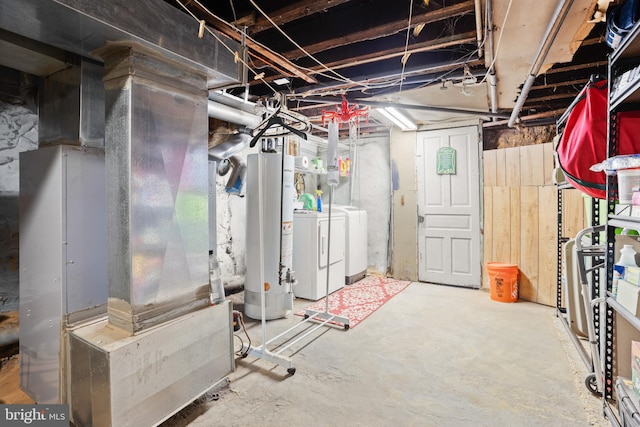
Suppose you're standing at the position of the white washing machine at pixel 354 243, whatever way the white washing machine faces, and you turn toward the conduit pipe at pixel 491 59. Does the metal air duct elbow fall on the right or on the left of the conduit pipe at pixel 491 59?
right

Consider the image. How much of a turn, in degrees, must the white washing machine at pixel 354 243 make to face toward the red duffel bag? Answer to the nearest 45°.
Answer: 0° — it already faces it

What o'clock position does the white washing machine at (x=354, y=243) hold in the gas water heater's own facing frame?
The white washing machine is roughly at 9 o'clock from the gas water heater.

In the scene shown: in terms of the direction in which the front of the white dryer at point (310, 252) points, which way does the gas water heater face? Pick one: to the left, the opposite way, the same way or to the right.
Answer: the same way

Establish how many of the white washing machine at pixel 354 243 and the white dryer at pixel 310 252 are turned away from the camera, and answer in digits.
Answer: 0

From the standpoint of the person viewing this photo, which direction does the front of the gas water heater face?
facing the viewer and to the right of the viewer

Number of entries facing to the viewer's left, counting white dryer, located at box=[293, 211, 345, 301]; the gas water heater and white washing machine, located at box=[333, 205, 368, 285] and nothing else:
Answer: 0

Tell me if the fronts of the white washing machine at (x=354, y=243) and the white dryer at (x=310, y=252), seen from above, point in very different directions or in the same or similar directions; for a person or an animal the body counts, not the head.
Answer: same or similar directions

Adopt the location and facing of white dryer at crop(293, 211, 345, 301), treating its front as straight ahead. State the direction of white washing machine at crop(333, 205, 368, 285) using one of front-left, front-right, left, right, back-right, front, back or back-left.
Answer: left

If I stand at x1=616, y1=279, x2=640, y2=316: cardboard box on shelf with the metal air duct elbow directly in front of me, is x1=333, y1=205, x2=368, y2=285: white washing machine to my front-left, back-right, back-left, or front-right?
front-right

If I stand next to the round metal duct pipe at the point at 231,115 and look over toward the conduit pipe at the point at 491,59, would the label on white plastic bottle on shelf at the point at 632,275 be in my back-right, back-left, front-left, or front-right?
front-right

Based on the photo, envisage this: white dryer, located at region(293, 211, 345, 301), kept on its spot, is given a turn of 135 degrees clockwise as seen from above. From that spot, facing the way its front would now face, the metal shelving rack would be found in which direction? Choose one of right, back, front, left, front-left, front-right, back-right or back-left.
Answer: back-left
